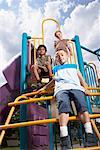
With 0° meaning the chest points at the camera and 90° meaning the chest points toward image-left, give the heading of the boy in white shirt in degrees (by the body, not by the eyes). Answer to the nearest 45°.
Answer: approximately 0°
